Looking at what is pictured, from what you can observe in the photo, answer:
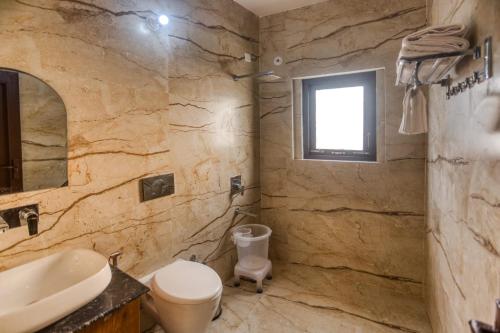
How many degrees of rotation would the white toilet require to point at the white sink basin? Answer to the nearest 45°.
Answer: approximately 90° to its right

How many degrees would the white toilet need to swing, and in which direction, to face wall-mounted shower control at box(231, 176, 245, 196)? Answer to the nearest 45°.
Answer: approximately 90° to its left

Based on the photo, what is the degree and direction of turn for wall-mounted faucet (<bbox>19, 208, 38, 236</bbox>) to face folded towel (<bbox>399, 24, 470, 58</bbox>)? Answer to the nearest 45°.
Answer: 0° — it already faces it

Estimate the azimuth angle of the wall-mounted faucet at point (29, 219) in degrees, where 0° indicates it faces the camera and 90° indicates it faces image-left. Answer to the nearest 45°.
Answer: approximately 315°

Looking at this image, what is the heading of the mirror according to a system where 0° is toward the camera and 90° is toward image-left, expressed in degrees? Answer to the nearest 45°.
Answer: approximately 315°

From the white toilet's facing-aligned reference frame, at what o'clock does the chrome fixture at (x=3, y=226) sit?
The chrome fixture is roughly at 4 o'clock from the white toilet.

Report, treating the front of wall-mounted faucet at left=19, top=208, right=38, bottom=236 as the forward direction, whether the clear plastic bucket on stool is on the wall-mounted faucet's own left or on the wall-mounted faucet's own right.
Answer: on the wall-mounted faucet's own left
